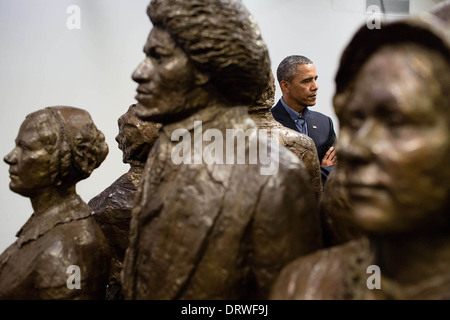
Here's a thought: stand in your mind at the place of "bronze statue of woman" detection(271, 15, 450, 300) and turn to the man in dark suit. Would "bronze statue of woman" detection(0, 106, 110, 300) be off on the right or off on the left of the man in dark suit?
left

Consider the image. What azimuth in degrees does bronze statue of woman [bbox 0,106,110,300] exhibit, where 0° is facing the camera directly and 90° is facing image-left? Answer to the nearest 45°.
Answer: approximately 90°

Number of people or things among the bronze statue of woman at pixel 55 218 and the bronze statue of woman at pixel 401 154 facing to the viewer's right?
0

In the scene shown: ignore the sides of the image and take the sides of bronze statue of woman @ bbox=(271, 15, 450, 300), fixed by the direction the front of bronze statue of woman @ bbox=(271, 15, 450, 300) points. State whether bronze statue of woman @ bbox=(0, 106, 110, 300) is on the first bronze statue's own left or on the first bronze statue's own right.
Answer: on the first bronze statue's own right

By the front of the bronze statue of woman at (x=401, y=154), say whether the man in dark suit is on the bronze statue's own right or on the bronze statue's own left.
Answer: on the bronze statue's own right

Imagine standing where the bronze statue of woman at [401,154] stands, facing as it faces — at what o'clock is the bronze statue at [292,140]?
The bronze statue is roughly at 4 o'clock from the bronze statue of woman.

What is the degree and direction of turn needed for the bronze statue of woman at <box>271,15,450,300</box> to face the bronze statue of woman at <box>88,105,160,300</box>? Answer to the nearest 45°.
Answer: approximately 90° to its right
